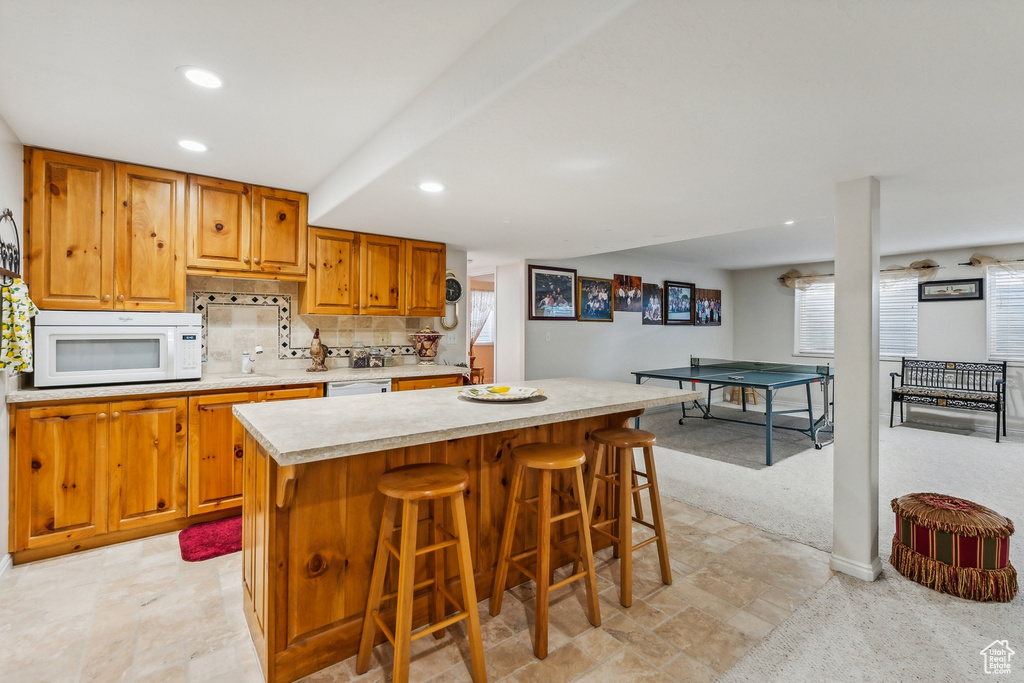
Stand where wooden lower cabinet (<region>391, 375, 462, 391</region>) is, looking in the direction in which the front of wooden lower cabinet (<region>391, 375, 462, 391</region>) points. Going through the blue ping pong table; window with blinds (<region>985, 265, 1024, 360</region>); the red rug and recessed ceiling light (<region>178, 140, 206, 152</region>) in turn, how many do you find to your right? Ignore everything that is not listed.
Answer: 2

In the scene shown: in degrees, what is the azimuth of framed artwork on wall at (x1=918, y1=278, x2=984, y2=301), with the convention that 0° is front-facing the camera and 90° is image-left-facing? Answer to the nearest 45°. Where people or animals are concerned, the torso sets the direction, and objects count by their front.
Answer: approximately 0°

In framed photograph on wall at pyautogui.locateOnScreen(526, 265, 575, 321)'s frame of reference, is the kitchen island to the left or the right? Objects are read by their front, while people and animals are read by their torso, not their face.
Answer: on its right

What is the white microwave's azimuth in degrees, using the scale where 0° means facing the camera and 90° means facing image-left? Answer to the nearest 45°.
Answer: approximately 0°

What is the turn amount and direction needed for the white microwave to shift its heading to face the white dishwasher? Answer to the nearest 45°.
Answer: approximately 90° to its left

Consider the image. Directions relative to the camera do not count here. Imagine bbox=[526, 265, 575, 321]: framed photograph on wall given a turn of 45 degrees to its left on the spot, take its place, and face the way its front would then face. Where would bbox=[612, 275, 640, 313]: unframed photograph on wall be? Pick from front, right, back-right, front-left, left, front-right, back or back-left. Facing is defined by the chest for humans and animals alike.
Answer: front-left

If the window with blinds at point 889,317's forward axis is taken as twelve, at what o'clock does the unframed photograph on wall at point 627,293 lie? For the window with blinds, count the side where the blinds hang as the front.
The unframed photograph on wall is roughly at 2 o'clock from the window with blinds.

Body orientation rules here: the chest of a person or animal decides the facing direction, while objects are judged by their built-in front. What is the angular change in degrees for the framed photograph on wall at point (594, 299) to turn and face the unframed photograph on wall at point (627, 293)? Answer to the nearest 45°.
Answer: approximately 90° to its left

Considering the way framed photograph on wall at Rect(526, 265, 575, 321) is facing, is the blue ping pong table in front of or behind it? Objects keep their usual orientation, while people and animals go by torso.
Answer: in front

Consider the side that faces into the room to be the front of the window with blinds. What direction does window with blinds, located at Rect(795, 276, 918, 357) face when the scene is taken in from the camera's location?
facing the viewer

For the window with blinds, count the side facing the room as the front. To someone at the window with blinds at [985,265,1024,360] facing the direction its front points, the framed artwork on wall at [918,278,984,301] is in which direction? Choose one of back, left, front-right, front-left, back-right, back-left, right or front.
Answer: right

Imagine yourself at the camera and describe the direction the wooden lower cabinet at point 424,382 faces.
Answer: facing the viewer and to the right of the viewer

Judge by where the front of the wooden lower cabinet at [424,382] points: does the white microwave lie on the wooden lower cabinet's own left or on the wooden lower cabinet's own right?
on the wooden lower cabinet's own right
